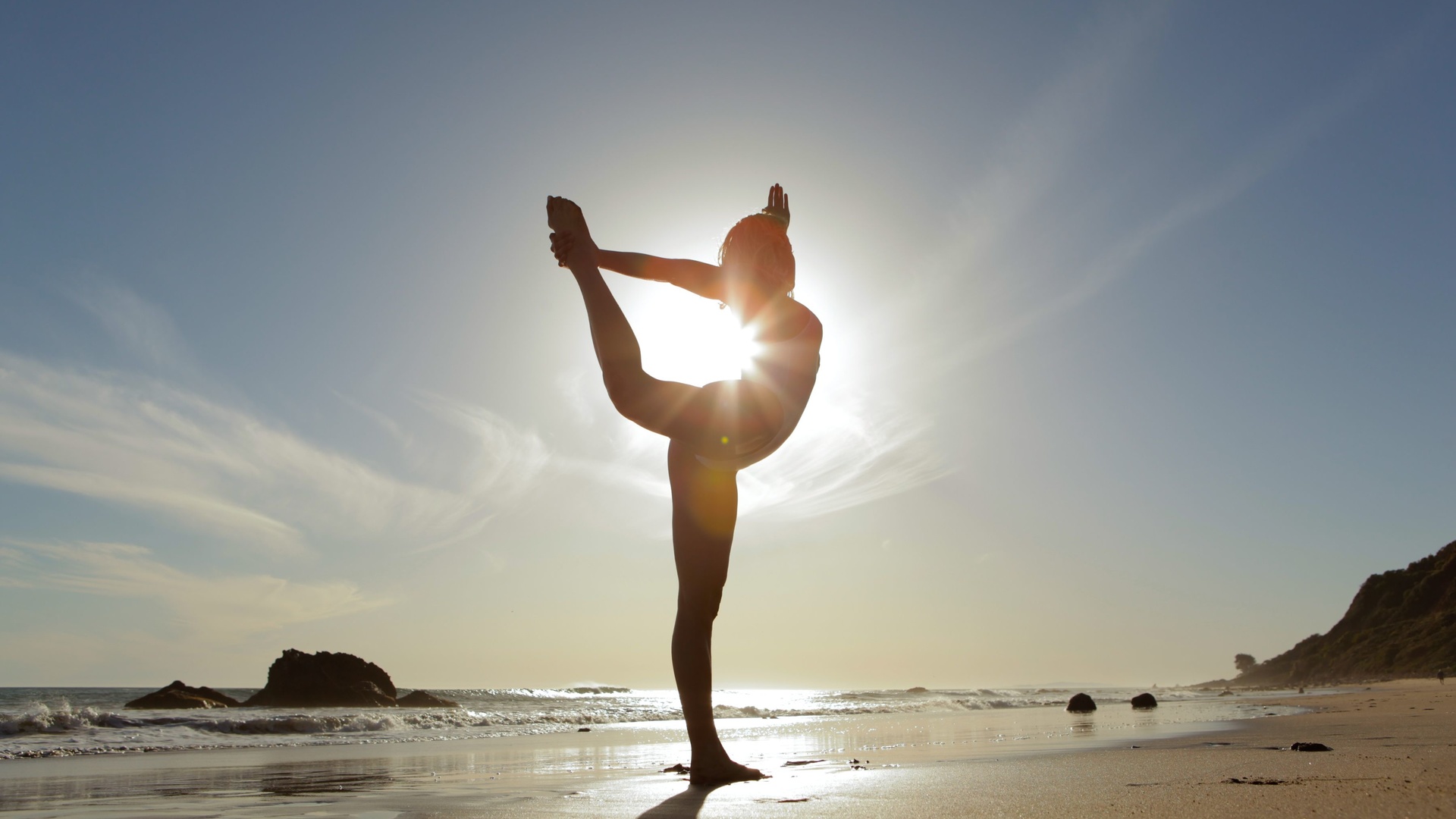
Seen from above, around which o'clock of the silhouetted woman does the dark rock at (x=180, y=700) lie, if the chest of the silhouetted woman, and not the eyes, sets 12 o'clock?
The dark rock is roughly at 8 o'clock from the silhouetted woman.

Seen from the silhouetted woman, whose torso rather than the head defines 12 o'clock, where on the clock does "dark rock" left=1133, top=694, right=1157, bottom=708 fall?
The dark rock is roughly at 10 o'clock from the silhouetted woman.

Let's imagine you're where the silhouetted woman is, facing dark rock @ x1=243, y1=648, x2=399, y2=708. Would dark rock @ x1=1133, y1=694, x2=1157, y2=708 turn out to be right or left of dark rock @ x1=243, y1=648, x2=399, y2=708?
right

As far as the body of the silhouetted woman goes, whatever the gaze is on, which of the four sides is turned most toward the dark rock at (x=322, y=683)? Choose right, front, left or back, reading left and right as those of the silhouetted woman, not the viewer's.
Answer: left

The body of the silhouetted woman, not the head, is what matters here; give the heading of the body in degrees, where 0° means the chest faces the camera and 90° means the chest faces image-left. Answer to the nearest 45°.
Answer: approximately 270°
